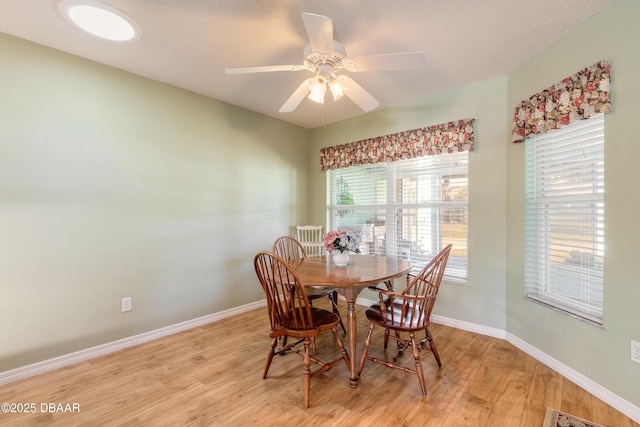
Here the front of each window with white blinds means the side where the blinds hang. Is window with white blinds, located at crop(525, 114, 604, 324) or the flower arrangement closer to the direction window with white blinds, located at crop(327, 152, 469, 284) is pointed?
the flower arrangement

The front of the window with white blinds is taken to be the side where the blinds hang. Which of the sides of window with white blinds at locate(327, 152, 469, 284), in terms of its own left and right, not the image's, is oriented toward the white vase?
front

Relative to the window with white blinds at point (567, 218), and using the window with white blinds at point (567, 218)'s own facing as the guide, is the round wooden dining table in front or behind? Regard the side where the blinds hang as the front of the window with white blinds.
in front

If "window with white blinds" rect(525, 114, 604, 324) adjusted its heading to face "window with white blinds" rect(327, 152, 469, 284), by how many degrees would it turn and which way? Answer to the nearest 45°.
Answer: approximately 45° to its right

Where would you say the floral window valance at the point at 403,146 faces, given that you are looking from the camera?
facing the viewer and to the left of the viewer

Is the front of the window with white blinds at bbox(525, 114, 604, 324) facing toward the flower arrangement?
yes

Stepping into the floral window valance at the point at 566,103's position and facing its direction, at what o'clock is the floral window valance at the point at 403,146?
the floral window valance at the point at 403,146 is roughly at 2 o'clock from the floral window valance at the point at 566,103.

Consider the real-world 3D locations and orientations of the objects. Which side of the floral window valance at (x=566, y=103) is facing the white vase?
front

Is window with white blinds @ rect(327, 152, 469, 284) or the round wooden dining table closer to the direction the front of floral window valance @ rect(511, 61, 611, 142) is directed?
the round wooden dining table

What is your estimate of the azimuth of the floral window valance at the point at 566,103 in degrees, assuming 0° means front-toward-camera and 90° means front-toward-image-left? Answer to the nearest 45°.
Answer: approximately 45°

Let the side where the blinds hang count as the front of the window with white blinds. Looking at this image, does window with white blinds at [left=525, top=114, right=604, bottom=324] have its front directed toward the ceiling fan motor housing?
yes

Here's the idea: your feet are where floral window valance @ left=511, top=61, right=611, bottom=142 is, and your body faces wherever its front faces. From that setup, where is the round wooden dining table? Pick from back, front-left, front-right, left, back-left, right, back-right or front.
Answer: front
